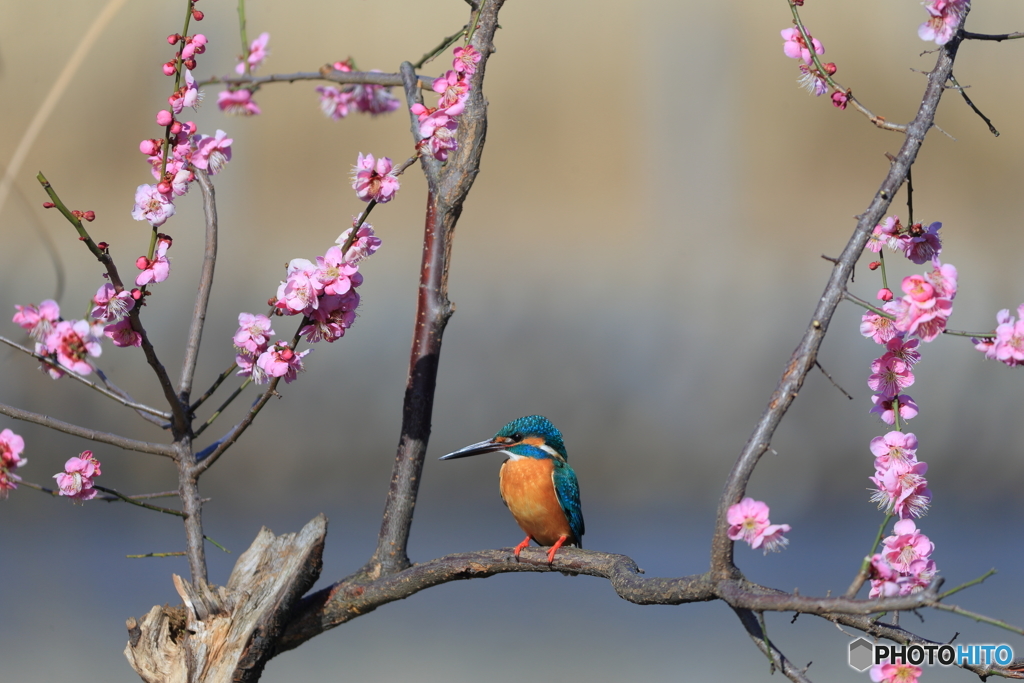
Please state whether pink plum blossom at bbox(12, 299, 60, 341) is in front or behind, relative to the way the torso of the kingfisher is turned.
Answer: in front

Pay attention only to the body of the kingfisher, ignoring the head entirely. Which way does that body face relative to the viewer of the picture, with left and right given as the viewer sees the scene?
facing the viewer and to the left of the viewer

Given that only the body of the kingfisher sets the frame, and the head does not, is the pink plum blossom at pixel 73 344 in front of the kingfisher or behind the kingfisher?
in front
